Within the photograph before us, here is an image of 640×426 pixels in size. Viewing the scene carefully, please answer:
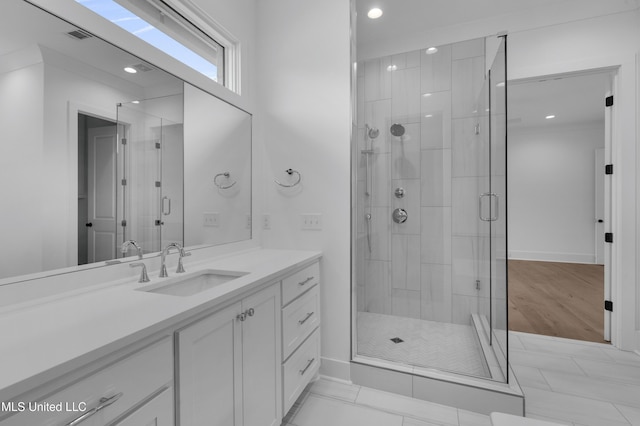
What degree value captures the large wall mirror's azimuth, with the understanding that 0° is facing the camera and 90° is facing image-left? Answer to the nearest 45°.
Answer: approximately 315°

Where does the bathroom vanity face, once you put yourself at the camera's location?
facing the viewer and to the right of the viewer

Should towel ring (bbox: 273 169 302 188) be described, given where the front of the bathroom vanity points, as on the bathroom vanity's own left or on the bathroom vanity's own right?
on the bathroom vanity's own left

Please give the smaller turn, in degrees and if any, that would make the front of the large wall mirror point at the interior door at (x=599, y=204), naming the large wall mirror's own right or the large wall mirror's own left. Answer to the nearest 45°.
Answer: approximately 45° to the large wall mirror's own left

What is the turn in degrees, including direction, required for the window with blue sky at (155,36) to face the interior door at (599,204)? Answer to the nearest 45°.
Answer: approximately 45° to its left

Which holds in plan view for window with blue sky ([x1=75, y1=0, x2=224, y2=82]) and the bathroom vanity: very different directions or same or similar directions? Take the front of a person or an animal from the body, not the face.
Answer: same or similar directions

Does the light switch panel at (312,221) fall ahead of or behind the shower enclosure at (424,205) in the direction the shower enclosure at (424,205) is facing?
behind

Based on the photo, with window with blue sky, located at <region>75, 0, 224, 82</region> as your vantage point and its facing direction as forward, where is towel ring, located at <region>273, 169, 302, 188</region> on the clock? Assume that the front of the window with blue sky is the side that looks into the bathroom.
The towel ring is roughly at 10 o'clock from the window with blue sky.

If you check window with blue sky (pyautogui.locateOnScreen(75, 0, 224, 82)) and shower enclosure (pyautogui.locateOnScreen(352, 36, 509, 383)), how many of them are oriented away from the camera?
0

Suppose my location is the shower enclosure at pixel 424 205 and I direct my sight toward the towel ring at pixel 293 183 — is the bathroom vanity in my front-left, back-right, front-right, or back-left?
front-left
